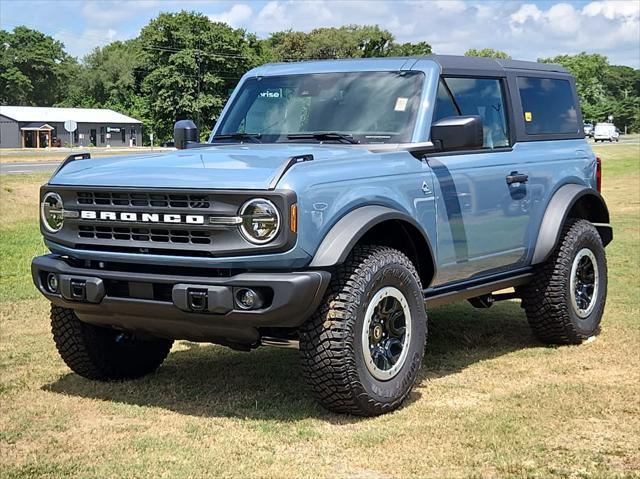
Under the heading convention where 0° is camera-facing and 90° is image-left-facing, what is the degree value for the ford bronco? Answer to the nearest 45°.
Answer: approximately 45°
